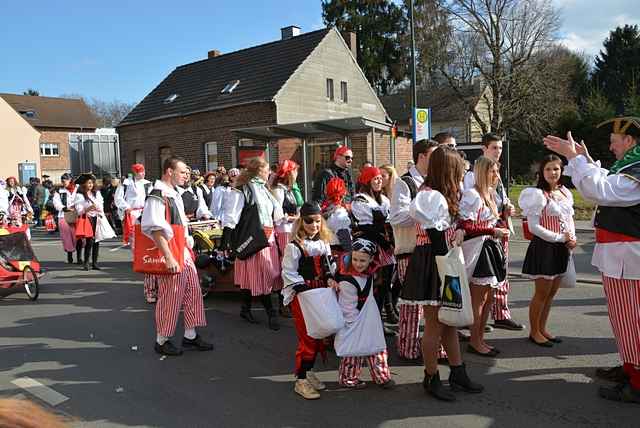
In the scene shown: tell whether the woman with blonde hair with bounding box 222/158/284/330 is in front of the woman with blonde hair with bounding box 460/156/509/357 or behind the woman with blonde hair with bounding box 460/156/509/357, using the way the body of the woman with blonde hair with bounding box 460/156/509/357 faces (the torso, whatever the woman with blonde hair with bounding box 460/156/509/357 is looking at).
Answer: behind

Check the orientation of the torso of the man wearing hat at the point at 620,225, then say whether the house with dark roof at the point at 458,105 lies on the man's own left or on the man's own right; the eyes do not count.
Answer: on the man's own right

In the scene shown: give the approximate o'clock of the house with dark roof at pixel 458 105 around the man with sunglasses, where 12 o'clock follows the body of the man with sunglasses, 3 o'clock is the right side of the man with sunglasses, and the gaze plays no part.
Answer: The house with dark roof is roughly at 8 o'clock from the man with sunglasses.

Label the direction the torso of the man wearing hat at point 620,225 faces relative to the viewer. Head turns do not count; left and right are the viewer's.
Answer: facing to the left of the viewer

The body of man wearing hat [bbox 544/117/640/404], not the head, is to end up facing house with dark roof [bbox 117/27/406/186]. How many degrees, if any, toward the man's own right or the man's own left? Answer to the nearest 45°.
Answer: approximately 45° to the man's own right

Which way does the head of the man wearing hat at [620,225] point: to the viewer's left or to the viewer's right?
to the viewer's left

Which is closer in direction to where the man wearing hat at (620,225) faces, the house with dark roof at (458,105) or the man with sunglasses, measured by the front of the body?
the man with sunglasses

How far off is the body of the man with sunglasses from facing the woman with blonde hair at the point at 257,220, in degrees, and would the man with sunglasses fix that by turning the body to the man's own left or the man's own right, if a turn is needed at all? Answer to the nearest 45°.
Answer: approximately 90° to the man's own right

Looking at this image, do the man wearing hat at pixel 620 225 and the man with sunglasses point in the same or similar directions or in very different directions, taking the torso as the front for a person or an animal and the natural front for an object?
very different directions

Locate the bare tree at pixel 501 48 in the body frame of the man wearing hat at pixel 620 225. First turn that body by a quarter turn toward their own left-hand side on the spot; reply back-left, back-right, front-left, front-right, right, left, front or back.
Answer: back

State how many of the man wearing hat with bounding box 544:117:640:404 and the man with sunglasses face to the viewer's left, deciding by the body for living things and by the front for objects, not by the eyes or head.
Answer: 1
